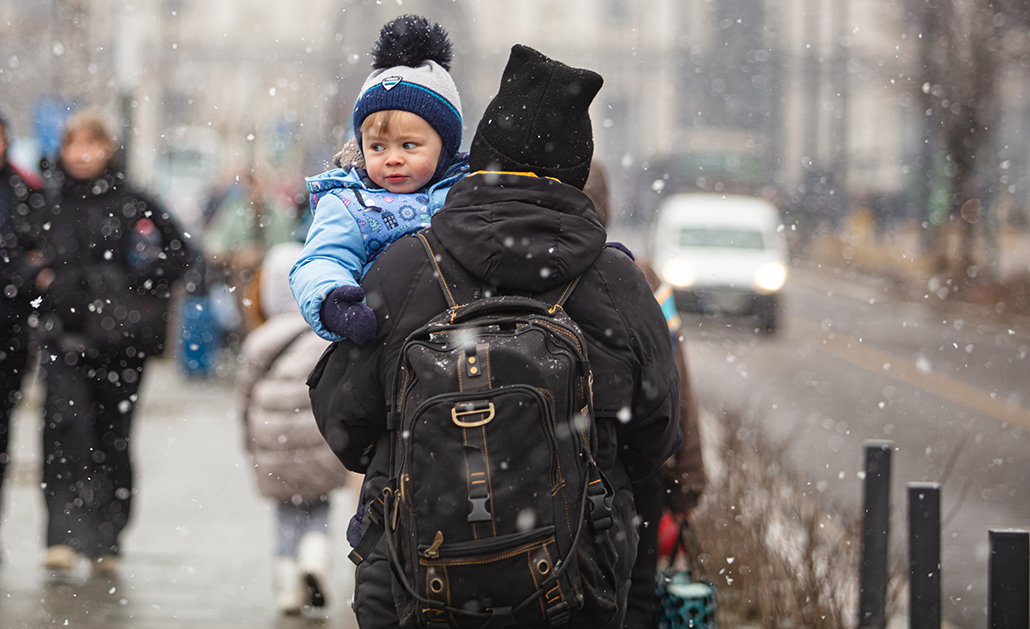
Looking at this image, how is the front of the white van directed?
toward the camera

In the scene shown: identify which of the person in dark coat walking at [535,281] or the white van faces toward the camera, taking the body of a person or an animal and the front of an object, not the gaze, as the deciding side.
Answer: the white van

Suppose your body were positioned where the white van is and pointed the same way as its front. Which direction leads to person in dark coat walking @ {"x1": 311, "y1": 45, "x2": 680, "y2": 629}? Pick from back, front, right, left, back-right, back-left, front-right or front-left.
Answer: front

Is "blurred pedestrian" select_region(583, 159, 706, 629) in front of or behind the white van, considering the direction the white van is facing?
in front

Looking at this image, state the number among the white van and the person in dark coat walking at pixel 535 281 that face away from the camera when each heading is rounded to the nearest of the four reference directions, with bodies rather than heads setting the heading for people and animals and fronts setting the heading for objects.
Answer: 1

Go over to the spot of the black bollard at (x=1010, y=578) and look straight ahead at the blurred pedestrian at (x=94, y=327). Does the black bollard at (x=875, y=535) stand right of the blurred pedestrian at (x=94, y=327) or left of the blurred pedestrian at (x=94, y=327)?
right

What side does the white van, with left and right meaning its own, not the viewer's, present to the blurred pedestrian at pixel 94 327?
front

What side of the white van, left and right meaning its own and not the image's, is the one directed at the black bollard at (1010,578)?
front

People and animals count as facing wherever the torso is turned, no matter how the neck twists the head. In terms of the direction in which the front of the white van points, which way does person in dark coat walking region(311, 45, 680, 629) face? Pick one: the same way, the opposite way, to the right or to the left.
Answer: the opposite way

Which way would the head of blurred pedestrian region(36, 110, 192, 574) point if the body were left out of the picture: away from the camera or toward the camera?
toward the camera

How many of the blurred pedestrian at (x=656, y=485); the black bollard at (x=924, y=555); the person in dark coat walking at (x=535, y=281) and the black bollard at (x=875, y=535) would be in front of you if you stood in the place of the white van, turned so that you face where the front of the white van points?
4

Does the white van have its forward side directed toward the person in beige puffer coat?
yes

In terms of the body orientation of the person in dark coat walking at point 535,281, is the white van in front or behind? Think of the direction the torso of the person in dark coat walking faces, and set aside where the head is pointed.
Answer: in front

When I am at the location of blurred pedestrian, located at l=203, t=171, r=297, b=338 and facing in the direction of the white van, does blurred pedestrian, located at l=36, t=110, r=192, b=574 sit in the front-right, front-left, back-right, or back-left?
back-right

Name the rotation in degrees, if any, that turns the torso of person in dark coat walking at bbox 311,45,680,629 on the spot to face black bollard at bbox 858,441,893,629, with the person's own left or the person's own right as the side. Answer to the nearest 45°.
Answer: approximately 45° to the person's own right

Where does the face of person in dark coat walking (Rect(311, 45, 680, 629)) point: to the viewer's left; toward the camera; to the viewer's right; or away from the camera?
away from the camera

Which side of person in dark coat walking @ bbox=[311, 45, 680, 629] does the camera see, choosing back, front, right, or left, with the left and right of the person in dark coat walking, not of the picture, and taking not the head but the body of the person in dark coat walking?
back
